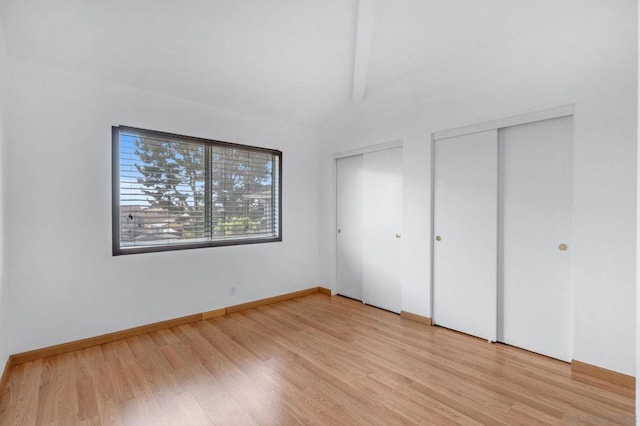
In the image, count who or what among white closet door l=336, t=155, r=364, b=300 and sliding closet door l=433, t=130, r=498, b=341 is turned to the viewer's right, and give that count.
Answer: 0

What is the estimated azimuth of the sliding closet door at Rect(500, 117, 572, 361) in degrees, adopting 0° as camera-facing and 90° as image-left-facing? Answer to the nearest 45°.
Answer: approximately 45°

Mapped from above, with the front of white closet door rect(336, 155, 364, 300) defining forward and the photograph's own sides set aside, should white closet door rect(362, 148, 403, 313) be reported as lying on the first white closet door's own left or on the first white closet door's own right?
on the first white closet door's own left

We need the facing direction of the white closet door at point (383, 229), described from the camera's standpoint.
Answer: facing the viewer and to the left of the viewer

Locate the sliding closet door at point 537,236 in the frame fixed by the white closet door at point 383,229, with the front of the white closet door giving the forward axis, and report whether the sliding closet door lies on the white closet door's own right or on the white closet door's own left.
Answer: on the white closet door's own left

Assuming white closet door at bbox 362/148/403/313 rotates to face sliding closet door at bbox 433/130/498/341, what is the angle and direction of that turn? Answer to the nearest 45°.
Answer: approximately 90° to its left

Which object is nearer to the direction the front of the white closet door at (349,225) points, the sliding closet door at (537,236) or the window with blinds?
the window with blinds

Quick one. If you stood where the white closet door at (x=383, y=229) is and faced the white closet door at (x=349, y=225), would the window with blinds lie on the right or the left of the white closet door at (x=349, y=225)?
left

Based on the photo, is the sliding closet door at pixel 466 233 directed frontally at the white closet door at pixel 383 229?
no

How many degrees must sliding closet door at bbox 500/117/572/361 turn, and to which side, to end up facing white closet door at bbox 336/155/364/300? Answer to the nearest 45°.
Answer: approximately 45° to its right

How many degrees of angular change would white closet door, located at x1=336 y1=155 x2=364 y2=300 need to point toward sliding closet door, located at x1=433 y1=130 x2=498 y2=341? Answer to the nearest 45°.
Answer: approximately 90° to its left

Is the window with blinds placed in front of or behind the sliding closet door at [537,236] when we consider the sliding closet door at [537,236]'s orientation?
in front

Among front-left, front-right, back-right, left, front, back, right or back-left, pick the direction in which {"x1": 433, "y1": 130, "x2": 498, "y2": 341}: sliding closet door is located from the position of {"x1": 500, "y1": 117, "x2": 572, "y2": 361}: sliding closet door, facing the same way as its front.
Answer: front-right

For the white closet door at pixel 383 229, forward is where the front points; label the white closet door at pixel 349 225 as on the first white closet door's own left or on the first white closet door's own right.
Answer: on the first white closet door's own right

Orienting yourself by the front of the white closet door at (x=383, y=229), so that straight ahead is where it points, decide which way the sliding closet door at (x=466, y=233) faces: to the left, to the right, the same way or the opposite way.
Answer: the same way

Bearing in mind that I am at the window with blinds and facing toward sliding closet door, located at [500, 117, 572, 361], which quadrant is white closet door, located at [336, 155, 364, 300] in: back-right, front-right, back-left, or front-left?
front-left
